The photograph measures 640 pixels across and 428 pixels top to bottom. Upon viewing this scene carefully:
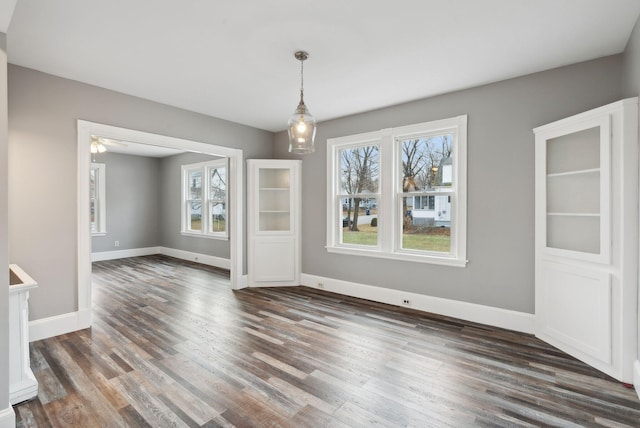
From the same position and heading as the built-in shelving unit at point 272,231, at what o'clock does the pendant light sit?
The pendant light is roughly at 12 o'clock from the built-in shelving unit.

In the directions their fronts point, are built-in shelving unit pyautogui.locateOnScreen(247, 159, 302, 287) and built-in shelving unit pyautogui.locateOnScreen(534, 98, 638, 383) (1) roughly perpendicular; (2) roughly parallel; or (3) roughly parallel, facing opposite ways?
roughly perpendicular

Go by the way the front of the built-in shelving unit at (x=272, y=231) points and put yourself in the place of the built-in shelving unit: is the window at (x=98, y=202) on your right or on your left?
on your right

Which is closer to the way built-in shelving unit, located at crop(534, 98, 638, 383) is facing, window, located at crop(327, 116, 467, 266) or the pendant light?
the pendant light

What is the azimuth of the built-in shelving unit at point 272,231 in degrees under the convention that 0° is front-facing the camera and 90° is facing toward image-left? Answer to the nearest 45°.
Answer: approximately 0°

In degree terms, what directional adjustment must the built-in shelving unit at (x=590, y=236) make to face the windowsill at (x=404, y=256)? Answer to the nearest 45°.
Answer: approximately 45° to its right

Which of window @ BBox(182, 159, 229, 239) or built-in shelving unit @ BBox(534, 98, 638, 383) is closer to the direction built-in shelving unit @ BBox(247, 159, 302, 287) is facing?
the built-in shelving unit

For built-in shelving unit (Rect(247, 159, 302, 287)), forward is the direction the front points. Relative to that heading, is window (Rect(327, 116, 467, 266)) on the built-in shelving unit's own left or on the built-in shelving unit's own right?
on the built-in shelving unit's own left

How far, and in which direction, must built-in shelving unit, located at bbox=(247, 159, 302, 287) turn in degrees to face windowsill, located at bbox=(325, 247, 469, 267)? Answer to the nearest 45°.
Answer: approximately 45° to its left

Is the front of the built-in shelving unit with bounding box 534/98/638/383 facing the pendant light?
yes

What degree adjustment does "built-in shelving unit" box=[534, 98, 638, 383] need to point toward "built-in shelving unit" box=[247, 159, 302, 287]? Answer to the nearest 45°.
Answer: approximately 45° to its right
